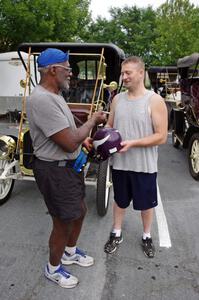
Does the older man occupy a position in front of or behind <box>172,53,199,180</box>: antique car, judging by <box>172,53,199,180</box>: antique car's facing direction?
behind

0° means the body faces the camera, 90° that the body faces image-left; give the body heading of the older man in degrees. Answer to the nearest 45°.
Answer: approximately 270°

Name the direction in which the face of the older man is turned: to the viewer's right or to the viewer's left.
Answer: to the viewer's right

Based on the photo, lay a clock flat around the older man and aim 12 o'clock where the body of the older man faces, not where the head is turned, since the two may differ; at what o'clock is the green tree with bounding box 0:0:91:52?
The green tree is roughly at 9 o'clock from the older man.

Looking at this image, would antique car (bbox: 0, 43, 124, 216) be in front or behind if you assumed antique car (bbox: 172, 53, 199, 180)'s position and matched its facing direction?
in front

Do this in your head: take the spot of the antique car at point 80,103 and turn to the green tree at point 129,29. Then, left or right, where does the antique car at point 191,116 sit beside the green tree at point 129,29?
right
